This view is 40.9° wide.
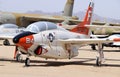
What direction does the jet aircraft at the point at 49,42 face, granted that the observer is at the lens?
facing the viewer and to the left of the viewer
